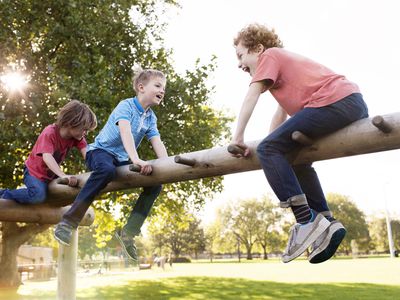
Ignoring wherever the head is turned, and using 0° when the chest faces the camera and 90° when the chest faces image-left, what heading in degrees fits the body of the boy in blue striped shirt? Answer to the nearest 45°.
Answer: approximately 315°

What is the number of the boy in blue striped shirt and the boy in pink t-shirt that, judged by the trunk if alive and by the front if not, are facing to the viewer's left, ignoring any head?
1

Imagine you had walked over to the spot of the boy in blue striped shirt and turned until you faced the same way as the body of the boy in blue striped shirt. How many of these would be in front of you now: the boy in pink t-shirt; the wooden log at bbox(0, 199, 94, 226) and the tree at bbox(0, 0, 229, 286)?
1

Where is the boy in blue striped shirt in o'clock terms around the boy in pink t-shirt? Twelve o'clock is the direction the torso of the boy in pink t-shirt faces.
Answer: The boy in blue striped shirt is roughly at 1 o'clock from the boy in pink t-shirt.

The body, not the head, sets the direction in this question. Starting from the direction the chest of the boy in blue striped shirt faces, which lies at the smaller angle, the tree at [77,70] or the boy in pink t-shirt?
the boy in pink t-shirt

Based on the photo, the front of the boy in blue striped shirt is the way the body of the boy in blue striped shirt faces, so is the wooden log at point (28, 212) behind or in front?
behind

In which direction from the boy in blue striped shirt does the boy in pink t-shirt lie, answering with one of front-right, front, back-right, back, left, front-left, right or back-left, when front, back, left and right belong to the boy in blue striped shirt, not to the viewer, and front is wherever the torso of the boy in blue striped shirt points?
front

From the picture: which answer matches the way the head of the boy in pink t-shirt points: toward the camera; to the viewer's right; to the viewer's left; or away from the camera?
to the viewer's left

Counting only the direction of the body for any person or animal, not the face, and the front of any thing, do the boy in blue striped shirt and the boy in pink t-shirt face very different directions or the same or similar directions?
very different directions

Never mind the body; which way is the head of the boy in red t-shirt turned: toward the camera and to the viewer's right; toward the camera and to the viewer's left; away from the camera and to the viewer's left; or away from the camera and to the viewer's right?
toward the camera and to the viewer's right

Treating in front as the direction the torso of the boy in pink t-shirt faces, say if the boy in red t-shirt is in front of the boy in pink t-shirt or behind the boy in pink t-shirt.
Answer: in front

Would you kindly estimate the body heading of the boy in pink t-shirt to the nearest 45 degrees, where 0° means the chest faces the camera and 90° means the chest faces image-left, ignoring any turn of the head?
approximately 90°
